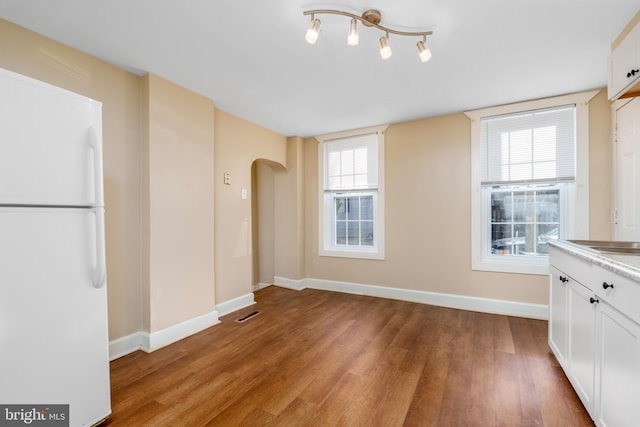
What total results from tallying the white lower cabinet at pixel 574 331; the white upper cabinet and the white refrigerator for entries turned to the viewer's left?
2

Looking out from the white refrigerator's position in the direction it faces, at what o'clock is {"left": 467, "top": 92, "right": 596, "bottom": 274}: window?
The window is roughly at 11 o'clock from the white refrigerator.

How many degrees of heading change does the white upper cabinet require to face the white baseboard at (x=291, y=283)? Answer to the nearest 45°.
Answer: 0° — it already faces it

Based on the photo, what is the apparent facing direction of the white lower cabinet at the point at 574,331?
to the viewer's left

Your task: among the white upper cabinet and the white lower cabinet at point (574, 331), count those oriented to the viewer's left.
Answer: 2

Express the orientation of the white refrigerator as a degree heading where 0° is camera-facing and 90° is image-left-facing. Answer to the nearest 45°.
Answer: approximately 315°

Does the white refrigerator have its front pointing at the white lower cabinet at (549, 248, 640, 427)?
yes

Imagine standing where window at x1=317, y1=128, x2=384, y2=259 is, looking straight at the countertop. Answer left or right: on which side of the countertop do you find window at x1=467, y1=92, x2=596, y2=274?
left

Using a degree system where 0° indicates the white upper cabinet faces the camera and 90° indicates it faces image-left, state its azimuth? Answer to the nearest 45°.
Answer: approximately 90°

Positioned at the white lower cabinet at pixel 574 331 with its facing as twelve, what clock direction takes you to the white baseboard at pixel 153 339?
The white baseboard is roughly at 11 o'clock from the white lower cabinet.
